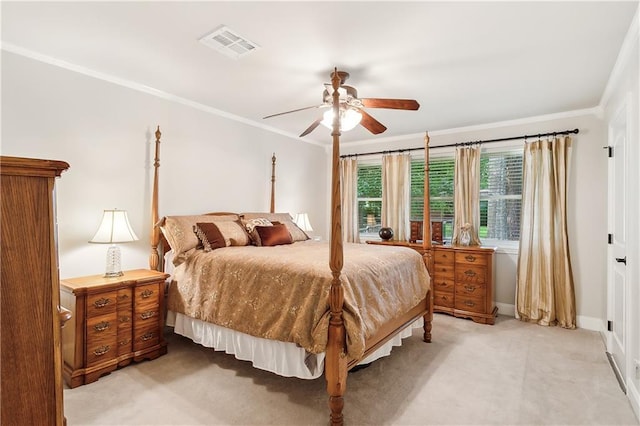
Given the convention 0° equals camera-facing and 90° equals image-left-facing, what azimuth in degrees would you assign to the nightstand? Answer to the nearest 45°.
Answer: approximately 315°

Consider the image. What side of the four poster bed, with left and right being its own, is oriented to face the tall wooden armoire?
right

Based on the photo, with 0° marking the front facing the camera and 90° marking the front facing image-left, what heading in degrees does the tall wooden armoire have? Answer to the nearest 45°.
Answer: approximately 270°

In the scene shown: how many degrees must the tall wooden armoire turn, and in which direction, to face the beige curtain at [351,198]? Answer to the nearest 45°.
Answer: approximately 45° to its left

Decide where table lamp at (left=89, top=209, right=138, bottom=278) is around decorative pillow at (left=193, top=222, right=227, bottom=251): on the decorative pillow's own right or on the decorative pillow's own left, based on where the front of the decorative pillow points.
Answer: on the decorative pillow's own right

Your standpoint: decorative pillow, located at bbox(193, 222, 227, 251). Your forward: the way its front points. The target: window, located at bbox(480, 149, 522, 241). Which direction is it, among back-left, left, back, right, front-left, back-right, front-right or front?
front-left

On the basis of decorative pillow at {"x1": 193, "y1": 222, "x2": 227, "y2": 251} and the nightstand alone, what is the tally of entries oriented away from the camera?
0

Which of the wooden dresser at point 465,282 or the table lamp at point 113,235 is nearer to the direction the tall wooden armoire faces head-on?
the wooden dresser

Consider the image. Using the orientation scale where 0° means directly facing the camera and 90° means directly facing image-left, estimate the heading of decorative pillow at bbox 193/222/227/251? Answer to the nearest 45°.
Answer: approximately 315°

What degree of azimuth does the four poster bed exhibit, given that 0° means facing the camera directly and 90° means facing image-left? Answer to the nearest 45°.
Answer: approximately 315°

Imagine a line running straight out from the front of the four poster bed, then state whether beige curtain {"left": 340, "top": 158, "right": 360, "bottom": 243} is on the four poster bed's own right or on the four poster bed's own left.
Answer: on the four poster bed's own left

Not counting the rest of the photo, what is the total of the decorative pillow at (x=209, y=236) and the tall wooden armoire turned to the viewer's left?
0
